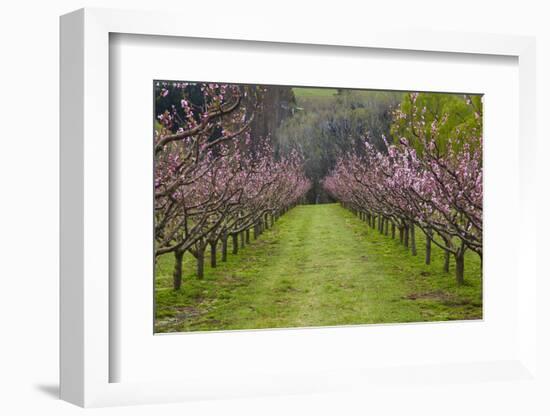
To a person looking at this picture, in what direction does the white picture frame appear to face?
facing the viewer and to the right of the viewer
